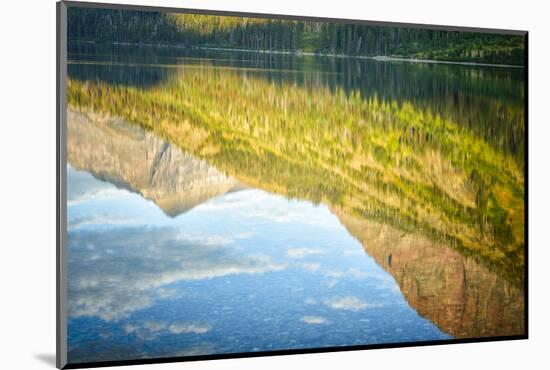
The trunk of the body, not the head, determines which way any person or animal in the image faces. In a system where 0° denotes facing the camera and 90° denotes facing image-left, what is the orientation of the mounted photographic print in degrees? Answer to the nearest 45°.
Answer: approximately 315°
